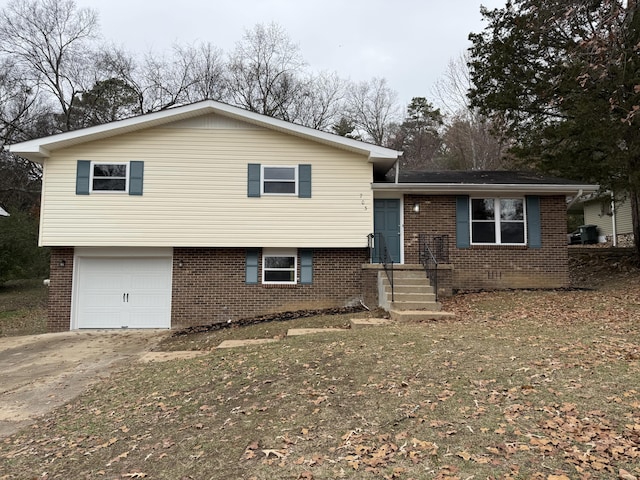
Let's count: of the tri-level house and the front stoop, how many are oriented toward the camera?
2

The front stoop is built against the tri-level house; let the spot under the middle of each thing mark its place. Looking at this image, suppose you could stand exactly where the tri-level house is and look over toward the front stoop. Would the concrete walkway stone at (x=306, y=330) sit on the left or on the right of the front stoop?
right

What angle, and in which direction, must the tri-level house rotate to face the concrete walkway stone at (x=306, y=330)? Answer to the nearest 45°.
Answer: approximately 45° to its left

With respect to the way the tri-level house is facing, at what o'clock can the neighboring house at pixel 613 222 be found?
The neighboring house is roughly at 8 o'clock from the tri-level house.

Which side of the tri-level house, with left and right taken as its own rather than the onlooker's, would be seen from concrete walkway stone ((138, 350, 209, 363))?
front

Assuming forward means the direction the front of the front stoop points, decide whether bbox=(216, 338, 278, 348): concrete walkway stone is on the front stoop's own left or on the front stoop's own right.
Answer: on the front stoop's own right

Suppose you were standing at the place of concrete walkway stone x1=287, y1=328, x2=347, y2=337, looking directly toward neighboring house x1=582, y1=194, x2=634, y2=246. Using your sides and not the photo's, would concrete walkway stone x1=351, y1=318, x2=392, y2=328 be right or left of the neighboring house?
right

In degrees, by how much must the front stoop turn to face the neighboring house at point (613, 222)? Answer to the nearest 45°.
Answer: approximately 135° to its left

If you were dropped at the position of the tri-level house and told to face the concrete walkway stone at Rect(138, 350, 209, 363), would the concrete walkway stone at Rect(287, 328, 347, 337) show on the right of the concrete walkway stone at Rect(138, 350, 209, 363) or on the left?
left

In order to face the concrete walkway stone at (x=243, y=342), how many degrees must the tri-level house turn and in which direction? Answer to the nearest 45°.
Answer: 0° — it already faces it

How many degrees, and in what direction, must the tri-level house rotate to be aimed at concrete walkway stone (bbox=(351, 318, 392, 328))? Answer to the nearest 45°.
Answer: approximately 45° to its left
